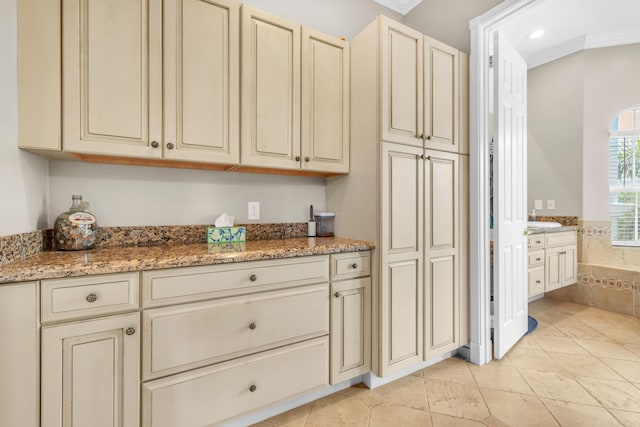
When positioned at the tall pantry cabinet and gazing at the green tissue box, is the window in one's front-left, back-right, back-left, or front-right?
back-right

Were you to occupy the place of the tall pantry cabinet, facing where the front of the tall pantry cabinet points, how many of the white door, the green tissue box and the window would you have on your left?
2

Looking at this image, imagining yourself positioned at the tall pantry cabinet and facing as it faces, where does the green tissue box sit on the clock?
The green tissue box is roughly at 4 o'clock from the tall pantry cabinet.

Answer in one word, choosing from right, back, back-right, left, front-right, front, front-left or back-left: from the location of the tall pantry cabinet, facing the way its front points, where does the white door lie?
left

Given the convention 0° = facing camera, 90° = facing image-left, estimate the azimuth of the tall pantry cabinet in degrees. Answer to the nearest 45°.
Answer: approximately 315°

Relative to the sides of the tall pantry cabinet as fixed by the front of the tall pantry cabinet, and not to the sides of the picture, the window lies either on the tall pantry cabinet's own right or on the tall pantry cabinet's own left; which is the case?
on the tall pantry cabinet's own left

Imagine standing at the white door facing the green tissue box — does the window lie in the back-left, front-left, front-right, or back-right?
back-right
